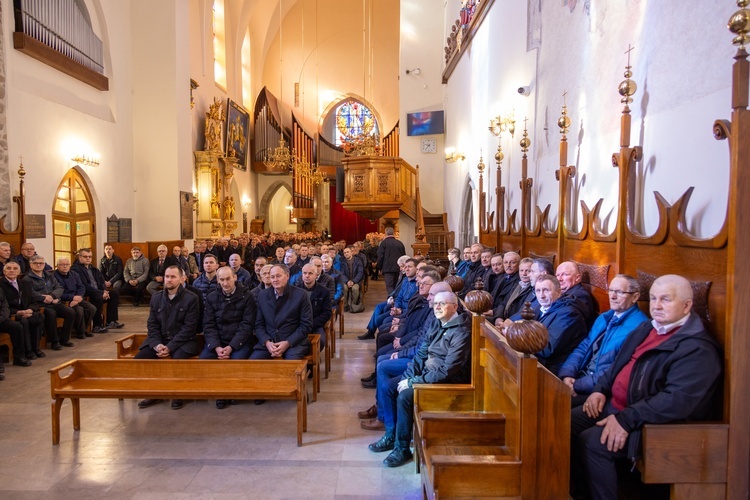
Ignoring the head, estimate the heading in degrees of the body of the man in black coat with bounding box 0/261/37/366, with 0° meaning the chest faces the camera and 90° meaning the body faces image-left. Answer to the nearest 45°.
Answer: approximately 315°

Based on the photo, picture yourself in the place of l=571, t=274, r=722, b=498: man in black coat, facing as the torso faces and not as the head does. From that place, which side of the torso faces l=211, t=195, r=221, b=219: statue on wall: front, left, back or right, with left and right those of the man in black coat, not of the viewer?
right

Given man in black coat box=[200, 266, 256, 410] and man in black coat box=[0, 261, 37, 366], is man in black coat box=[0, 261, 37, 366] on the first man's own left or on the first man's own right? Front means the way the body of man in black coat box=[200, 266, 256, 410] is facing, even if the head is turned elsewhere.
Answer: on the first man's own right

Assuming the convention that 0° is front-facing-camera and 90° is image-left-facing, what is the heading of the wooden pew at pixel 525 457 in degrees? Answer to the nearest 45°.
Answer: approximately 90°

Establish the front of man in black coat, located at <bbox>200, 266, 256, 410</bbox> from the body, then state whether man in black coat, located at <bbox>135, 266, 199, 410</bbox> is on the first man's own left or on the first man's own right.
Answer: on the first man's own right

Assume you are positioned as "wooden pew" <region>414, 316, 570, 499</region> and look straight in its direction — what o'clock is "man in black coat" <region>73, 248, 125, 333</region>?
The man in black coat is roughly at 1 o'clock from the wooden pew.

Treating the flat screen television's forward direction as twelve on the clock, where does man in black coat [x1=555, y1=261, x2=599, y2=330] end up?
The man in black coat is roughly at 12 o'clock from the flat screen television.

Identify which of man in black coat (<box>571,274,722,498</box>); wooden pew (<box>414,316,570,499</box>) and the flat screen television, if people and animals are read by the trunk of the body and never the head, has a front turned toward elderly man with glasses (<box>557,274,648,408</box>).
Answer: the flat screen television

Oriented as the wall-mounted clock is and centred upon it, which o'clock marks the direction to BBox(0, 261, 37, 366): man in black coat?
The man in black coat is roughly at 1 o'clock from the wall-mounted clock.

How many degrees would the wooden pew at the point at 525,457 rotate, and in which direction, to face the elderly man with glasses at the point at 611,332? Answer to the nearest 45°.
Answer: approximately 135° to its right

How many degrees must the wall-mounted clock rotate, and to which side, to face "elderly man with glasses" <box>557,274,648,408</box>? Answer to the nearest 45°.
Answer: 0° — it already faces them
